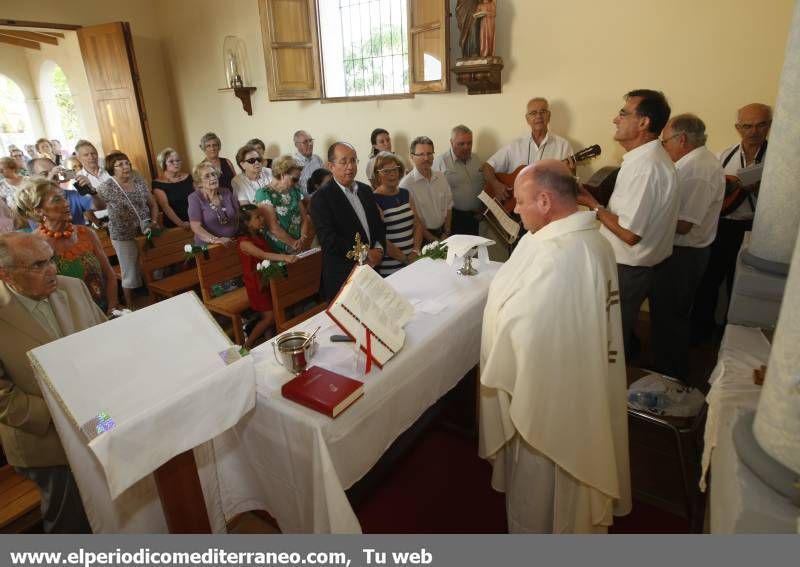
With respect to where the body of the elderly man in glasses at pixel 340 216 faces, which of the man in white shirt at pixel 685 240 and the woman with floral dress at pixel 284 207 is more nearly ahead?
the man in white shirt

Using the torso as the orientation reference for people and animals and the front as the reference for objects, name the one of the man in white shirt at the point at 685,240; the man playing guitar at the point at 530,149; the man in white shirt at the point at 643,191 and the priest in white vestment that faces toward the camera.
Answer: the man playing guitar

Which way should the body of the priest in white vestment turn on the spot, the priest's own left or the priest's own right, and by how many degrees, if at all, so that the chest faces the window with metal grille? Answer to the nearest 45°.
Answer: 0° — they already face it

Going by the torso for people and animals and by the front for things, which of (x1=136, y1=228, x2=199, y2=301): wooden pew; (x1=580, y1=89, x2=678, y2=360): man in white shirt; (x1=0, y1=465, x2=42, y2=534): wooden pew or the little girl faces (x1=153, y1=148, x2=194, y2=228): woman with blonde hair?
the man in white shirt

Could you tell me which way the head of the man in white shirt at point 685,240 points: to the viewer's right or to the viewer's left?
to the viewer's left

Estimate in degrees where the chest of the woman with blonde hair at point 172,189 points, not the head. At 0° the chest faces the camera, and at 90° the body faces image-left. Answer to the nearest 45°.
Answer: approximately 315°

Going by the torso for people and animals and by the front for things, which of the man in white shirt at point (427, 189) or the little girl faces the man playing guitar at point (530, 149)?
the little girl

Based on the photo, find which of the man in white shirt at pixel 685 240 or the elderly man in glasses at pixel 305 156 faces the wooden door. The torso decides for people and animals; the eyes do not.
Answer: the man in white shirt

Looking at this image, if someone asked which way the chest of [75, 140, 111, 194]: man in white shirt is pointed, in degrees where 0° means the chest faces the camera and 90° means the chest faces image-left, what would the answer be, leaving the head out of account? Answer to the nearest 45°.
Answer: approximately 315°
